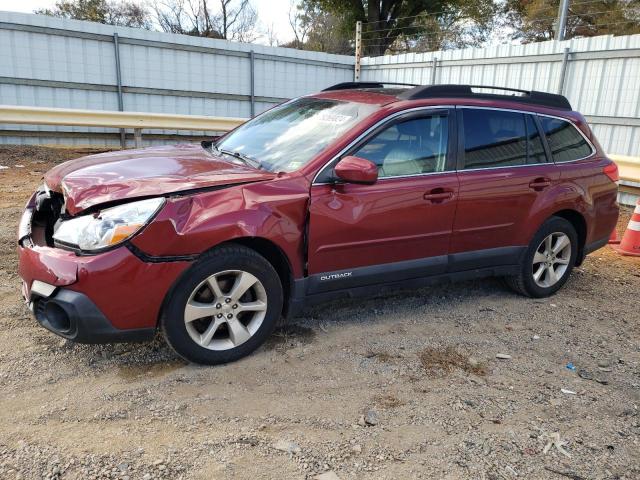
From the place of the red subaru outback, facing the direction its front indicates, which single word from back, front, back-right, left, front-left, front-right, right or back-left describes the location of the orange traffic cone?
back

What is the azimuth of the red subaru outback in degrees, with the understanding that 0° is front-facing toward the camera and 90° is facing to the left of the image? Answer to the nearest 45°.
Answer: approximately 45°

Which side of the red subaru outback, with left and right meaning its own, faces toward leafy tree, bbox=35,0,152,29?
right

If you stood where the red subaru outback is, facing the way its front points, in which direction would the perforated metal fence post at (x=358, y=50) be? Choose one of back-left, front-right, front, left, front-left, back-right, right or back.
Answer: back-right
